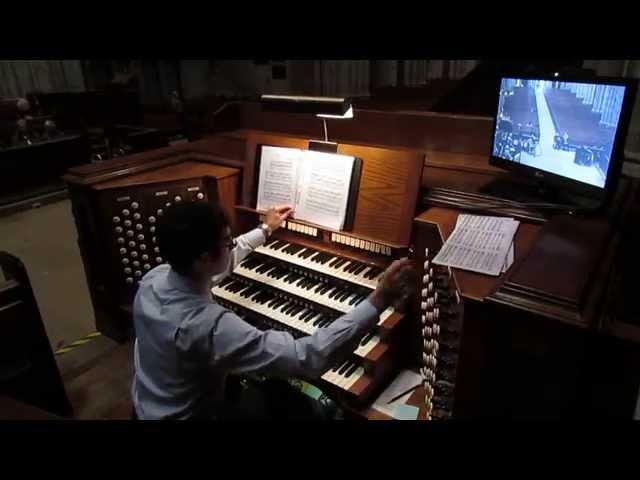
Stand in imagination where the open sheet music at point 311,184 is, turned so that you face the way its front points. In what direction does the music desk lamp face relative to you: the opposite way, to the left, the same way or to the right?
the same way

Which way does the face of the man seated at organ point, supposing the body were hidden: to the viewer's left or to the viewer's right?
to the viewer's right

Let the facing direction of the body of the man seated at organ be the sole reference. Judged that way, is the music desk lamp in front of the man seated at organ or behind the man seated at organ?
in front

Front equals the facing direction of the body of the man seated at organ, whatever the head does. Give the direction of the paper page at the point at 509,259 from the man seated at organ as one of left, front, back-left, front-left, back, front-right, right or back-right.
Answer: front-right

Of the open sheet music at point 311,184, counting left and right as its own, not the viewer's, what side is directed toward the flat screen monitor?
left

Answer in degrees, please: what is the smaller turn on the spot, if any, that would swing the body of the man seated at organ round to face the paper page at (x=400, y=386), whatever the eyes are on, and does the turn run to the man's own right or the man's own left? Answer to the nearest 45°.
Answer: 0° — they already face it

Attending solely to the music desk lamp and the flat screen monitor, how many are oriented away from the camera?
0

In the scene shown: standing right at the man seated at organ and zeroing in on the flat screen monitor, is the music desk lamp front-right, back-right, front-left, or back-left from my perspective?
front-left

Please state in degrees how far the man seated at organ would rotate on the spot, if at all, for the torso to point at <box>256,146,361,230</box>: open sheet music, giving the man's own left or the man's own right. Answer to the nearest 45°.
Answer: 0° — they already face it

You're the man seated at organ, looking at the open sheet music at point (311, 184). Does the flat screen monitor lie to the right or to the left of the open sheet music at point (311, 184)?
right

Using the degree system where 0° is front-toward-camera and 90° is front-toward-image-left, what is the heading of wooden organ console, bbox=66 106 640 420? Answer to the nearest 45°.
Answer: approximately 45°

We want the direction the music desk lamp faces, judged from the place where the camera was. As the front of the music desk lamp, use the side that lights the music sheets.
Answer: facing the viewer and to the left of the viewer

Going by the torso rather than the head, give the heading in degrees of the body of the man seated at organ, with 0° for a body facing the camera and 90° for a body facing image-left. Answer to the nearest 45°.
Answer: approximately 225°

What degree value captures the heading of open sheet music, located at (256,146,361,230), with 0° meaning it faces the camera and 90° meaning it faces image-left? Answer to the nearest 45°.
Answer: approximately 45°

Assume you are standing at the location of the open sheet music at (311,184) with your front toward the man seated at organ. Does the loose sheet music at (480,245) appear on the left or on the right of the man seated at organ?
left

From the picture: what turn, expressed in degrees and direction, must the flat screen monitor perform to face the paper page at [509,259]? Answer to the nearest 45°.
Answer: approximately 45° to its left
